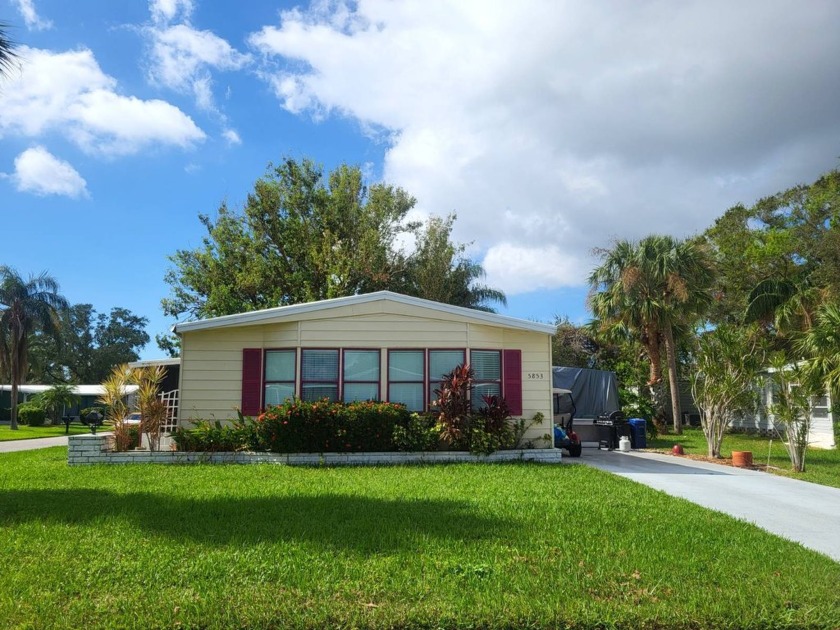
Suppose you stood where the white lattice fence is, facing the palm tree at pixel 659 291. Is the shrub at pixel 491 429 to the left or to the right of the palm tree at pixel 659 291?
right

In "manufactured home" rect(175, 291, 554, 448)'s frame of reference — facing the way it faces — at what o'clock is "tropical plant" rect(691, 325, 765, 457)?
The tropical plant is roughly at 9 o'clock from the manufactured home.

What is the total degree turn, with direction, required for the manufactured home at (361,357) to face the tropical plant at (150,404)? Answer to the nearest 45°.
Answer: approximately 90° to its right

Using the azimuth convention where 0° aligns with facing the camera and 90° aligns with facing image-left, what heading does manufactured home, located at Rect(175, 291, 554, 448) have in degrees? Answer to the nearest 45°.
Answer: approximately 0°

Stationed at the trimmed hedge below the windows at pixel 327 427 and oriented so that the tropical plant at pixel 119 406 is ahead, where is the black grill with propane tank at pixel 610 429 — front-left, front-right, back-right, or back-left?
back-right

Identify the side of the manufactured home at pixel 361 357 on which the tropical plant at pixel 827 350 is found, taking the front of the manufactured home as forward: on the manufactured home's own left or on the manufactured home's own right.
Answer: on the manufactured home's own left

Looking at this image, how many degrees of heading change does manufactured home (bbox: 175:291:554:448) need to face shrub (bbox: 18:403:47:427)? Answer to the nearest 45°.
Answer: approximately 135° to its right

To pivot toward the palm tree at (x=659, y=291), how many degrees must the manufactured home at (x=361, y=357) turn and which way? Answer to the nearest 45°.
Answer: approximately 135° to its left

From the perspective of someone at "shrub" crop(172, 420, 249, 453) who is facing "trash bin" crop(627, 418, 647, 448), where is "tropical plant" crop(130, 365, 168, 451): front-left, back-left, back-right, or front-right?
back-left

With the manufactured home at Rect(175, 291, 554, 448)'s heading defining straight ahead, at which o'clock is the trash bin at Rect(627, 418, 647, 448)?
The trash bin is roughly at 8 o'clock from the manufactured home.

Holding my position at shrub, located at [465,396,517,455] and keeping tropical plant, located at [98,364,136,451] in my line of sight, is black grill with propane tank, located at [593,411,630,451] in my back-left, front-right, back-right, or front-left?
back-right

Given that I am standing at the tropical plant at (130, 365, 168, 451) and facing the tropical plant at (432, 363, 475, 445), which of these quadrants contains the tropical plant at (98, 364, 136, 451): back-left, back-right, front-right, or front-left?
back-left
